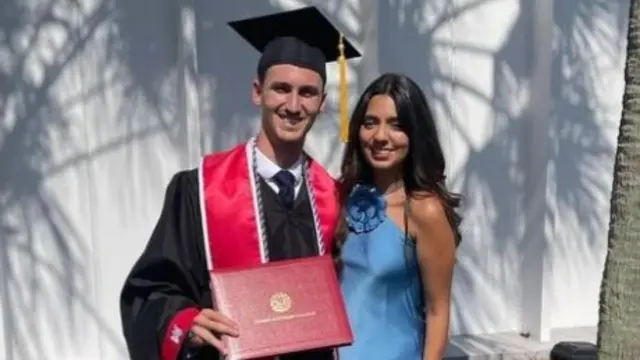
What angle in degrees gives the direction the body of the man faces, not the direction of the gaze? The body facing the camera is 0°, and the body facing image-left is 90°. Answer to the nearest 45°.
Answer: approximately 315°

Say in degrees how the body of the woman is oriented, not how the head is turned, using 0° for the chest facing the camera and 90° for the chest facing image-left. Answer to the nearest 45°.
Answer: approximately 45°
